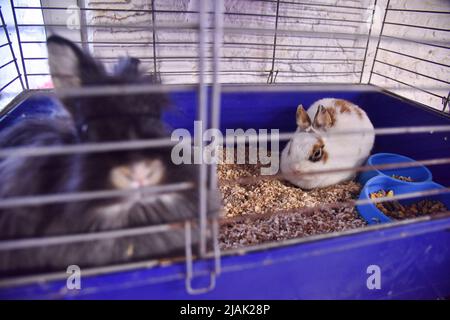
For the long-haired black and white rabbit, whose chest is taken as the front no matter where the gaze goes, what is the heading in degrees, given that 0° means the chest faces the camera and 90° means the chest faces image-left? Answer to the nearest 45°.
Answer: approximately 315°

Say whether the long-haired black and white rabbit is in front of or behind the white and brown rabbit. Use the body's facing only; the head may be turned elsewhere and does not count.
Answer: in front

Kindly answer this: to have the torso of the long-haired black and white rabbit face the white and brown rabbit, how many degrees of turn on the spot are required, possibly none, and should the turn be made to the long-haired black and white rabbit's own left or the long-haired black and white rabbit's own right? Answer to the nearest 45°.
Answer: approximately 90° to the long-haired black and white rabbit's own left

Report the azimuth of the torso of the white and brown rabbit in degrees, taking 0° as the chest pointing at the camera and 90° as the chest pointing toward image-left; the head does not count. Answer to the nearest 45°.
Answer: approximately 45°

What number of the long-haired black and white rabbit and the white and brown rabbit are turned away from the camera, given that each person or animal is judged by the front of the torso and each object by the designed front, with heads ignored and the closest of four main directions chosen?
0

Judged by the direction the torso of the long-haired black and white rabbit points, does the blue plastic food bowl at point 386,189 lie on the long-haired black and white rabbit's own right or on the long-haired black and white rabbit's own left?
on the long-haired black and white rabbit's own left
